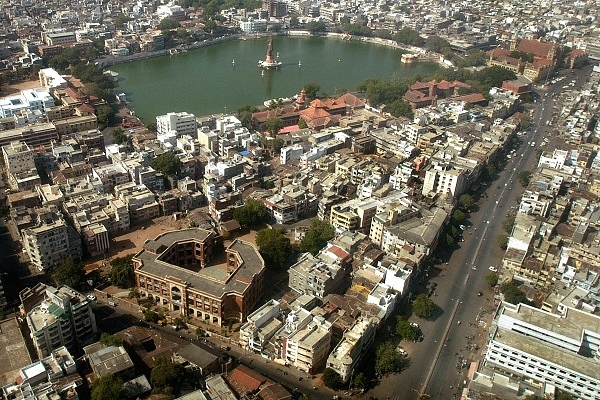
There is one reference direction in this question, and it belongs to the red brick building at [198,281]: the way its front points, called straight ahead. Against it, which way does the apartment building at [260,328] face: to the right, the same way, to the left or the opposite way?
the same way

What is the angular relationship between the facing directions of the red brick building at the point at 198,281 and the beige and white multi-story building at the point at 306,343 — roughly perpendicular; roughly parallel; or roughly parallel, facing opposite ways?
roughly parallel

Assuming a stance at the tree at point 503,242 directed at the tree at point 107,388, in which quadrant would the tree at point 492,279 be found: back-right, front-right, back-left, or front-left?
front-left

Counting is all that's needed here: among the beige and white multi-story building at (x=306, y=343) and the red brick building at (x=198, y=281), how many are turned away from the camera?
0

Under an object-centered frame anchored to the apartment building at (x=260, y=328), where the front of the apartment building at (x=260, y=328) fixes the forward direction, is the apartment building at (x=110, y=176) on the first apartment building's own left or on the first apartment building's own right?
on the first apartment building's own right

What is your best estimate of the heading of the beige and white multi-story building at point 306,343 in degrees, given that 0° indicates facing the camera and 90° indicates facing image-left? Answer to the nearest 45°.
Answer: approximately 45°

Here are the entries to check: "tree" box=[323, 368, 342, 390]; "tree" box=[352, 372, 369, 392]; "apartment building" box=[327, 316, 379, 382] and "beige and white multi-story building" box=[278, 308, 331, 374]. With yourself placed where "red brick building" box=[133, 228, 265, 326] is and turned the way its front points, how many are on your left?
4

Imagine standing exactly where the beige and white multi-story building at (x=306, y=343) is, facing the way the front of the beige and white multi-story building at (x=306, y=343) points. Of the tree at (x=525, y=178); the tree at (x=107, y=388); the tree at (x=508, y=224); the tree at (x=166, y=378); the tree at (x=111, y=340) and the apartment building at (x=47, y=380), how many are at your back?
2

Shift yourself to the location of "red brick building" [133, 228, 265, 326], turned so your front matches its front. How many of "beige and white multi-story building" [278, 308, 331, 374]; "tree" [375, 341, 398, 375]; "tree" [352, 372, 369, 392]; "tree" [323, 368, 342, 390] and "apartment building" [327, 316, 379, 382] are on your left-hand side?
5

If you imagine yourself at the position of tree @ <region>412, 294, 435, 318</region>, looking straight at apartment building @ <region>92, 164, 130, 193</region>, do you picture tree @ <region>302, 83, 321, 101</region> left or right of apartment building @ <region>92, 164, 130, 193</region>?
right

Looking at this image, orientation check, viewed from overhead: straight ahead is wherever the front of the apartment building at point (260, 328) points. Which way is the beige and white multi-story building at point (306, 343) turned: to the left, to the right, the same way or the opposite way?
the same way

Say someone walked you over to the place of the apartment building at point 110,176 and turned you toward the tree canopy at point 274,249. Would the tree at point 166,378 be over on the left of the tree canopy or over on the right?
right

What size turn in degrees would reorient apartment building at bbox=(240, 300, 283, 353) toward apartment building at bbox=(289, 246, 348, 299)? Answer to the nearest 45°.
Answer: approximately 180°

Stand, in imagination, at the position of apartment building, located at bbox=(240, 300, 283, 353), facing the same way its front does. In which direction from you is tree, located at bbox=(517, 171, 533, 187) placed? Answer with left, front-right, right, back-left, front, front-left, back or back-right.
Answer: back

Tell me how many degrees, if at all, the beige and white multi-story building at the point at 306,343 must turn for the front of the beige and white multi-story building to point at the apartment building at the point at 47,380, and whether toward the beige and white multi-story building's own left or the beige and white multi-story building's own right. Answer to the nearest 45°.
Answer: approximately 45° to the beige and white multi-story building's own right

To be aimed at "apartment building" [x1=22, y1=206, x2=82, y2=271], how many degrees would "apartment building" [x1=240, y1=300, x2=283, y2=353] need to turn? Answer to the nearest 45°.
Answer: approximately 90° to its right

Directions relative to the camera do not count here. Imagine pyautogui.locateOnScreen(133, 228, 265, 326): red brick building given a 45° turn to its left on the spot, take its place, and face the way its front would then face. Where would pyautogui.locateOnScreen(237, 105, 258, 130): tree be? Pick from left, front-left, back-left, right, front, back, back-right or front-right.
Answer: back

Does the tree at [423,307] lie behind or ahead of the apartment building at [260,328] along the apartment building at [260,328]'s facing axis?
behind

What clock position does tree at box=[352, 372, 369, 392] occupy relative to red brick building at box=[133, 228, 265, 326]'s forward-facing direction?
The tree is roughly at 9 o'clock from the red brick building.
